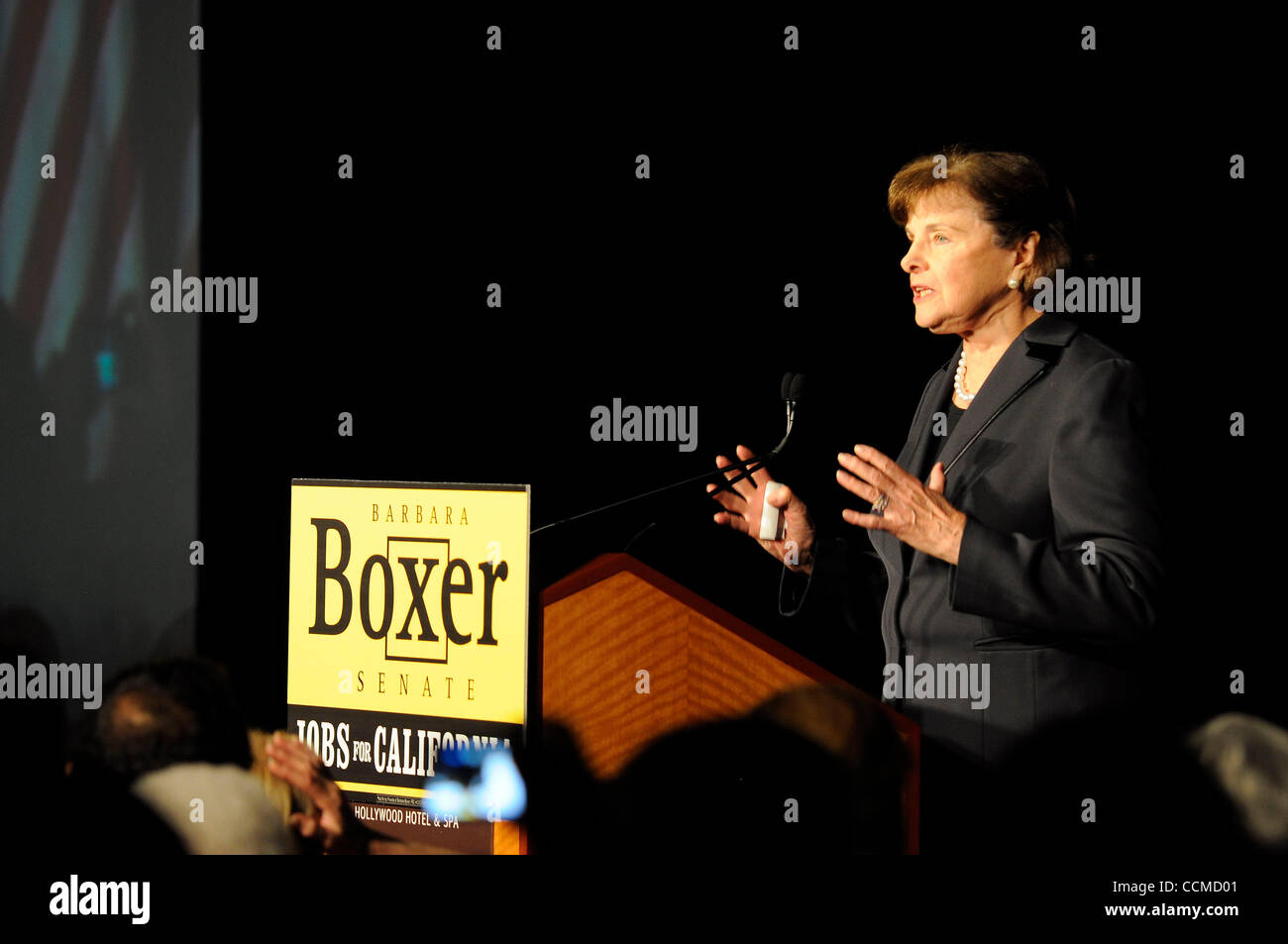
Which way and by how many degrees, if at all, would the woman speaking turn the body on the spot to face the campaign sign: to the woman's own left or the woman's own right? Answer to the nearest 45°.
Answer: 0° — they already face it

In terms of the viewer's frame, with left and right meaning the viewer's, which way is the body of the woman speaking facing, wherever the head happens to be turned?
facing the viewer and to the left of the viewer
